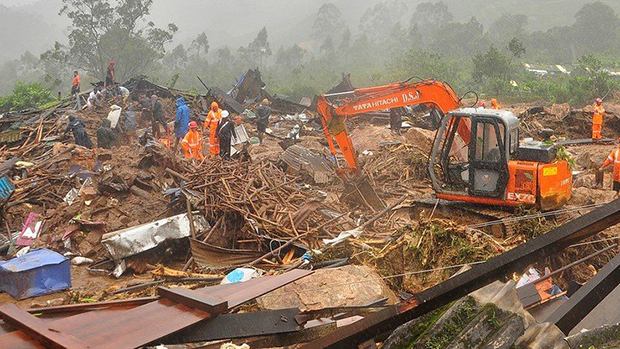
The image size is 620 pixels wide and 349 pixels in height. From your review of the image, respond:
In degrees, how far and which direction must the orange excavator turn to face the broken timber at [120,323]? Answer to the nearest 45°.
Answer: approximately 90° to its left

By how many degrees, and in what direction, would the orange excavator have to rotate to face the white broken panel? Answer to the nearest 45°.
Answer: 0° — it already faces it

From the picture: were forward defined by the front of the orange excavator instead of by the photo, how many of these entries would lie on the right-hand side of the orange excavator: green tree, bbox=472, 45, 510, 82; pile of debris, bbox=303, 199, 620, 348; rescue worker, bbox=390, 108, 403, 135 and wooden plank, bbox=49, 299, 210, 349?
2

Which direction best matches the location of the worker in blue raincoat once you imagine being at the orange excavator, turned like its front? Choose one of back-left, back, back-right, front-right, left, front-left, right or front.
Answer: front-right

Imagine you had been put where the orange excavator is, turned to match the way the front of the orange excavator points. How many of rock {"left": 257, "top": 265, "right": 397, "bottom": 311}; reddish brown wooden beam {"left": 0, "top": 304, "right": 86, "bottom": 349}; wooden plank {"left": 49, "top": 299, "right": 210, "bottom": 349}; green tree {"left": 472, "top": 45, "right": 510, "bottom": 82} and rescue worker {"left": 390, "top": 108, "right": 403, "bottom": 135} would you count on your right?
2

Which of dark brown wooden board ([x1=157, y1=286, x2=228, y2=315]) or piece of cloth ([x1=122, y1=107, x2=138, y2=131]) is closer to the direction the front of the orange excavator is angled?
the piece of cloth

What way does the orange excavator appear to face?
to the viewer's left

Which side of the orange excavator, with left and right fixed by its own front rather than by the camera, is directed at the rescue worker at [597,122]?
right

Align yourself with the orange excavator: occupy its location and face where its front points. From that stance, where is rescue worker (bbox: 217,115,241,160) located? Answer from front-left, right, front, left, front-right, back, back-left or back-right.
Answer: front-right

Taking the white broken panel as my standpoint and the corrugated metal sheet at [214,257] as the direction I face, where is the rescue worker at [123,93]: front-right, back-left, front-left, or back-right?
back-left

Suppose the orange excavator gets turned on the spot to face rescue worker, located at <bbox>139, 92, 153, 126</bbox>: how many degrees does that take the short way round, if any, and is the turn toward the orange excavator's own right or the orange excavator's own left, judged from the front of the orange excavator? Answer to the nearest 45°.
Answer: approximately 45° to the orange excavator's own right

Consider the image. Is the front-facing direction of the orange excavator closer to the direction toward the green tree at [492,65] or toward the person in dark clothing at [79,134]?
the person in dark clothing
